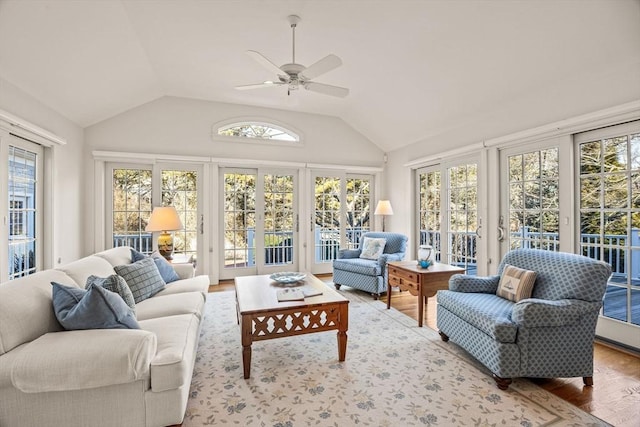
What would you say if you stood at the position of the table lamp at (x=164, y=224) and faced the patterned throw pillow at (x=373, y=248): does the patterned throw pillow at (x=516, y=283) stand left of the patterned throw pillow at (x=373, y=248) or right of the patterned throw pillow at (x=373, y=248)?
right

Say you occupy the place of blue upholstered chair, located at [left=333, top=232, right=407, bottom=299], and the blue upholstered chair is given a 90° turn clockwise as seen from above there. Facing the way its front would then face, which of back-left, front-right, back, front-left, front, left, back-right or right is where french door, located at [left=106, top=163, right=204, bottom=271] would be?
front-left

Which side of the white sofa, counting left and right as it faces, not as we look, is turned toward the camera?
right

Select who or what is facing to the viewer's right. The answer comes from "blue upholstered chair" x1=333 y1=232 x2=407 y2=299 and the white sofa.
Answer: the white sofa

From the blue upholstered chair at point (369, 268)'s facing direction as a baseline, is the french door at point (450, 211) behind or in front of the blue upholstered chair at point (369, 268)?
behind

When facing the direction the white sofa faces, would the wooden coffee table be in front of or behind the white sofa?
in front

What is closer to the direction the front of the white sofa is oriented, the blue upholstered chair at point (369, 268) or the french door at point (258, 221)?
the blue upholstered chair

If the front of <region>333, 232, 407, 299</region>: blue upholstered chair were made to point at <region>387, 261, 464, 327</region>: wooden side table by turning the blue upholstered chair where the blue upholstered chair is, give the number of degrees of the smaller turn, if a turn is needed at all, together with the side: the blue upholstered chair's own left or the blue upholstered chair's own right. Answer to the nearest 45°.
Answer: approximately 90° to the blue upholstered chair's own left

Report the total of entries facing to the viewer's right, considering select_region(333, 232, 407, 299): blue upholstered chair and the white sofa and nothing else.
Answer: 1

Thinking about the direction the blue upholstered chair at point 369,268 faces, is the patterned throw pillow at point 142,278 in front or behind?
in front

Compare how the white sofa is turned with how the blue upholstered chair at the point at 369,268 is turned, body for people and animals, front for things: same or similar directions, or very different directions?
very different directions

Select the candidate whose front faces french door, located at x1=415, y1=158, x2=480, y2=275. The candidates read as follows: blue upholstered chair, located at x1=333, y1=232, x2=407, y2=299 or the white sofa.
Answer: the white sofa

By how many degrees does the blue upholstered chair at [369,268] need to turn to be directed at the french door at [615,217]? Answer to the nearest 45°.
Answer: approximately 90° to its left

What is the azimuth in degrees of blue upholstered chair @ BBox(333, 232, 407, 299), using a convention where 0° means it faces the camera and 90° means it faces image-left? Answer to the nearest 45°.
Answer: approximately 45°

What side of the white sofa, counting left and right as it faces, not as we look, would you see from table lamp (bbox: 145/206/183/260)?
left
